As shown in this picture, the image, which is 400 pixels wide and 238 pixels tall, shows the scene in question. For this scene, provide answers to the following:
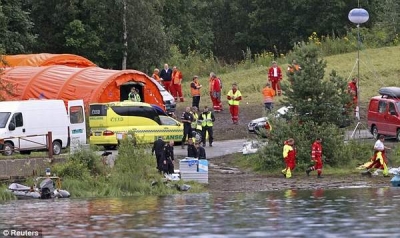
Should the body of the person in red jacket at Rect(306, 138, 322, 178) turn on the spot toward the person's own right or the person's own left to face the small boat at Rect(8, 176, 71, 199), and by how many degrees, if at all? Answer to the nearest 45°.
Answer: approximately 135° to the person's own right
